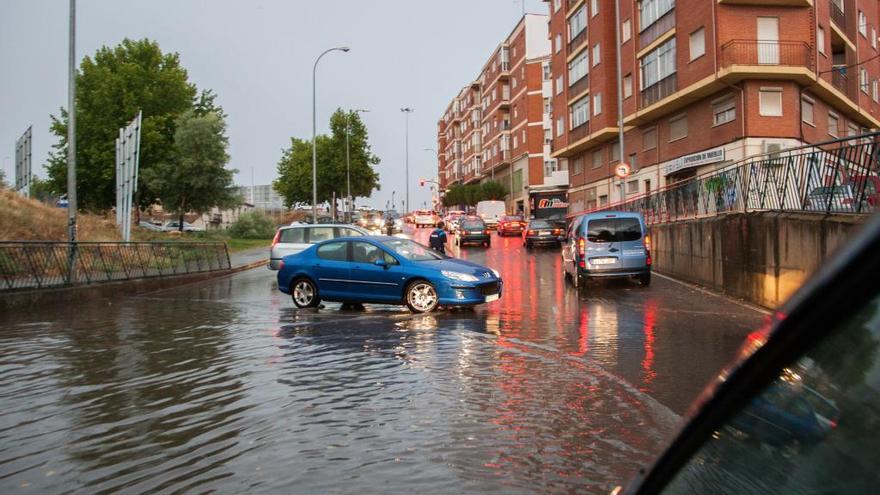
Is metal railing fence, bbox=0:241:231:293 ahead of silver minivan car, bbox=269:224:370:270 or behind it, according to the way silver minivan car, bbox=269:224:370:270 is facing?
behind

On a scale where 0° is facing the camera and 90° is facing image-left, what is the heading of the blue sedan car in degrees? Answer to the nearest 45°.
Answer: approximately 315°

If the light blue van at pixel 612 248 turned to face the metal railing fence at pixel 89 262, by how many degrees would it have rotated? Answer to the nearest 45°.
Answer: approximately 90° to its left

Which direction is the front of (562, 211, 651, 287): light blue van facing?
away from the camera

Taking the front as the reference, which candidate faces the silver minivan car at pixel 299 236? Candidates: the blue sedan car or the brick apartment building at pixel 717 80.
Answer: the brick apartment building

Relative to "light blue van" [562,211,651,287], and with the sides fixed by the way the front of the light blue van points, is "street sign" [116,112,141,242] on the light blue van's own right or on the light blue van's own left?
on the light blue van's own left

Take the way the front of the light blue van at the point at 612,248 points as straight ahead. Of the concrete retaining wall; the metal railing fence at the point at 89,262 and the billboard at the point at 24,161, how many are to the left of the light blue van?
2
